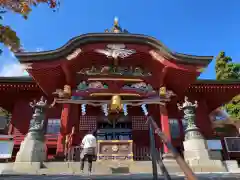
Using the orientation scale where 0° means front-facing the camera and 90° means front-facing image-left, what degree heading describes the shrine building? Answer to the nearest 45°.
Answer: approximately 0°
